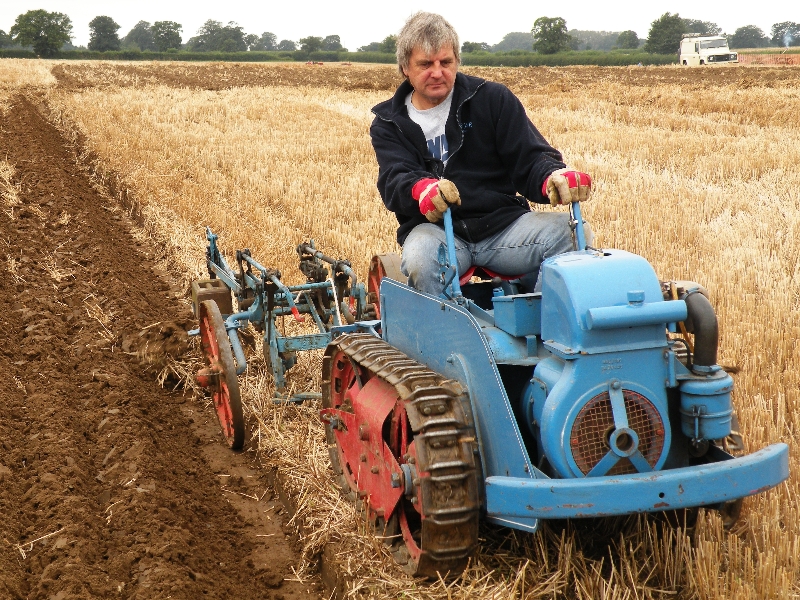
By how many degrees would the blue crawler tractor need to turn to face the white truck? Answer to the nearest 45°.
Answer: approximately 135° to its left

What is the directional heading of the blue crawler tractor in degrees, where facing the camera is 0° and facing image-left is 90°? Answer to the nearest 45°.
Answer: approximately 315°
